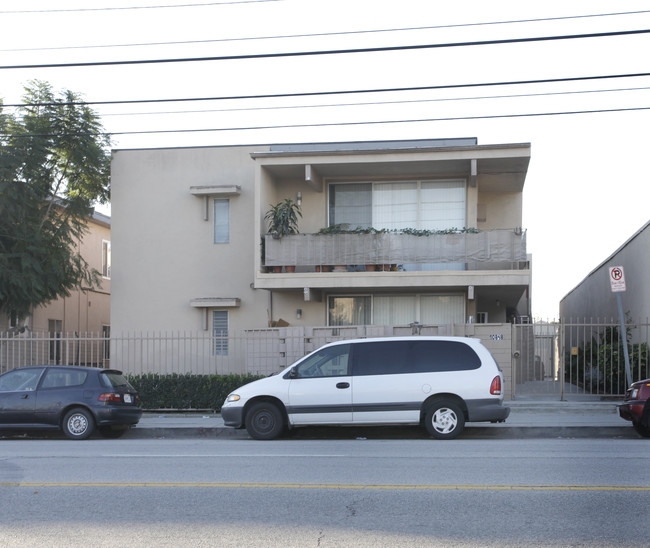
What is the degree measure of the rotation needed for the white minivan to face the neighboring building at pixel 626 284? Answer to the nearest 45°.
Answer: approximately 135° to its right

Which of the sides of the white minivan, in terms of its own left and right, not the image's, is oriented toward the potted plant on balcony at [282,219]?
right

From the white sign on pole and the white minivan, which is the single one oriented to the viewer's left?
the white minivan

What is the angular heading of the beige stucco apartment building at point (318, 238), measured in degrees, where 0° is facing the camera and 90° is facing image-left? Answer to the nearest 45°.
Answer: approximately 0°

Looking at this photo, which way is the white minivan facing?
to the viewer's left

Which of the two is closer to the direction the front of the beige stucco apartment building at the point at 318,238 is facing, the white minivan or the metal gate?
the white minivan

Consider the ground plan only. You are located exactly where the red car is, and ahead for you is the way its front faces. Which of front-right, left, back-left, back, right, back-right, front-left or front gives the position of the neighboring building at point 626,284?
back-right

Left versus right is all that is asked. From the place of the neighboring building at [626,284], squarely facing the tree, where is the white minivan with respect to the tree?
left

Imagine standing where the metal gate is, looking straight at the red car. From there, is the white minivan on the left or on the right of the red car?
right

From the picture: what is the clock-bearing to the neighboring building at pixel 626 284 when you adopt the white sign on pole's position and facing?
The neighboring building is roughly at 6 o'clock from the white sign on pole.

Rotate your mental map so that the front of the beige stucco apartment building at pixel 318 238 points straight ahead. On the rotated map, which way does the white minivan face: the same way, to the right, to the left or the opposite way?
to the right

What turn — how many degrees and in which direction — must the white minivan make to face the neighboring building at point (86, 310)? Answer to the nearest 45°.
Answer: approximately 45° to its right

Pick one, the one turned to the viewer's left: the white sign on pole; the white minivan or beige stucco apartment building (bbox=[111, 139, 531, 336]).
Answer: the white minivan
